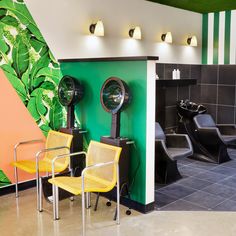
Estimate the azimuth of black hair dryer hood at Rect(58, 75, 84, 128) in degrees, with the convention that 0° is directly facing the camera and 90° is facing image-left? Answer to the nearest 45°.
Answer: approximately 45°

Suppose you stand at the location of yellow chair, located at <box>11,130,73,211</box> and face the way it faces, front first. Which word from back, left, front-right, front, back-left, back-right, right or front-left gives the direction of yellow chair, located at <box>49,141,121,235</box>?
left

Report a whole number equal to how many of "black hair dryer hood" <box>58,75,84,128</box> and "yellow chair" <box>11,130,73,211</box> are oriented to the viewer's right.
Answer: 0

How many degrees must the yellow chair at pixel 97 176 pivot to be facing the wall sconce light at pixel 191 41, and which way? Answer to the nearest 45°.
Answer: approximately 180°

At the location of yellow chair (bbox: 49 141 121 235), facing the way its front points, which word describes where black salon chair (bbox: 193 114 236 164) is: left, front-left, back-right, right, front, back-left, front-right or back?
back

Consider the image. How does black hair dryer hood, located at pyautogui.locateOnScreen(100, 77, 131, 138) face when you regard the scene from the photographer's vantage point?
facing the viewer and to the left of the viewer

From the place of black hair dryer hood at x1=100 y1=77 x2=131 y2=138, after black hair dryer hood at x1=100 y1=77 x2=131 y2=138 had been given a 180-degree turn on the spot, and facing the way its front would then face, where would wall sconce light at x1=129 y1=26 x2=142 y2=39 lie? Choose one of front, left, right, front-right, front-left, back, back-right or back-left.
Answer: front-left
